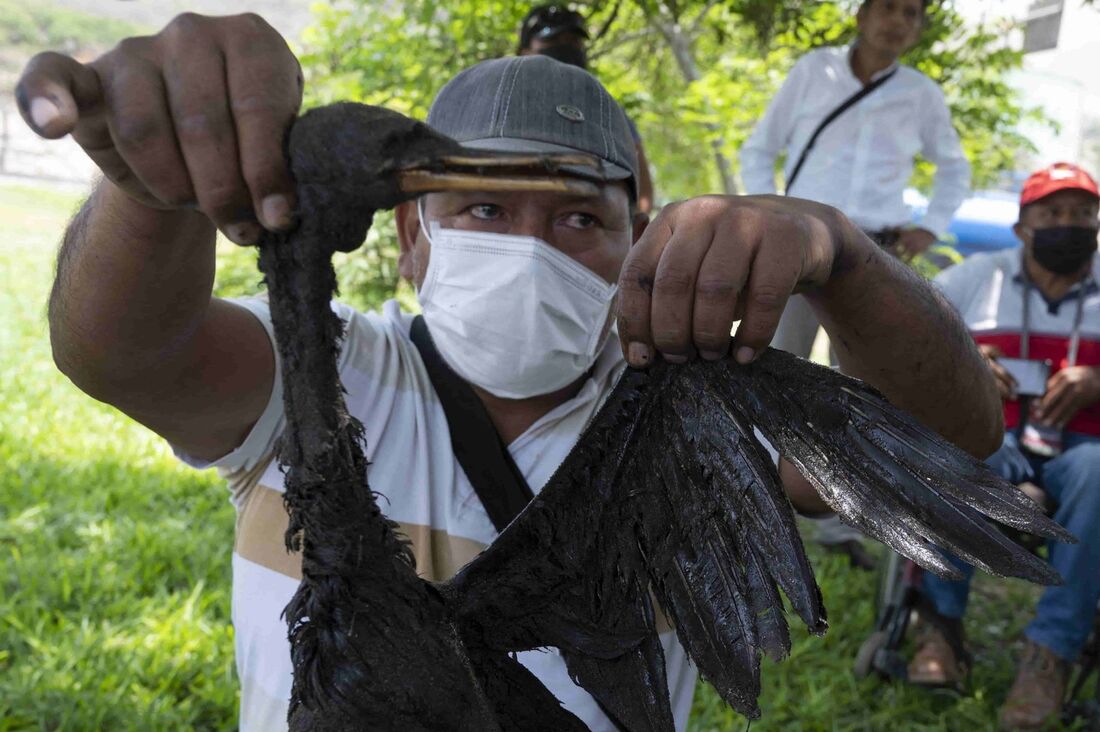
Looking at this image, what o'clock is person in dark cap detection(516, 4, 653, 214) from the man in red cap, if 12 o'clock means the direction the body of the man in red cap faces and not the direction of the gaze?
The person in dark cap is roughly at 3 o'clock from the man in red cap.

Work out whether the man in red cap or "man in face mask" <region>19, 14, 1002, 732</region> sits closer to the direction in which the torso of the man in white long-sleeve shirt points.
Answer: the man in face mask

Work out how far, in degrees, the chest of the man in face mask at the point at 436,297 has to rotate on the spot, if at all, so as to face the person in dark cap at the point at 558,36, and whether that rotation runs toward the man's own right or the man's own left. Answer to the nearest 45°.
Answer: approximately 180°

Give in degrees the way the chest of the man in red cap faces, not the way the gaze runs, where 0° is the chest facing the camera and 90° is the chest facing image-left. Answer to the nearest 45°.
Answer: approximately 0°
